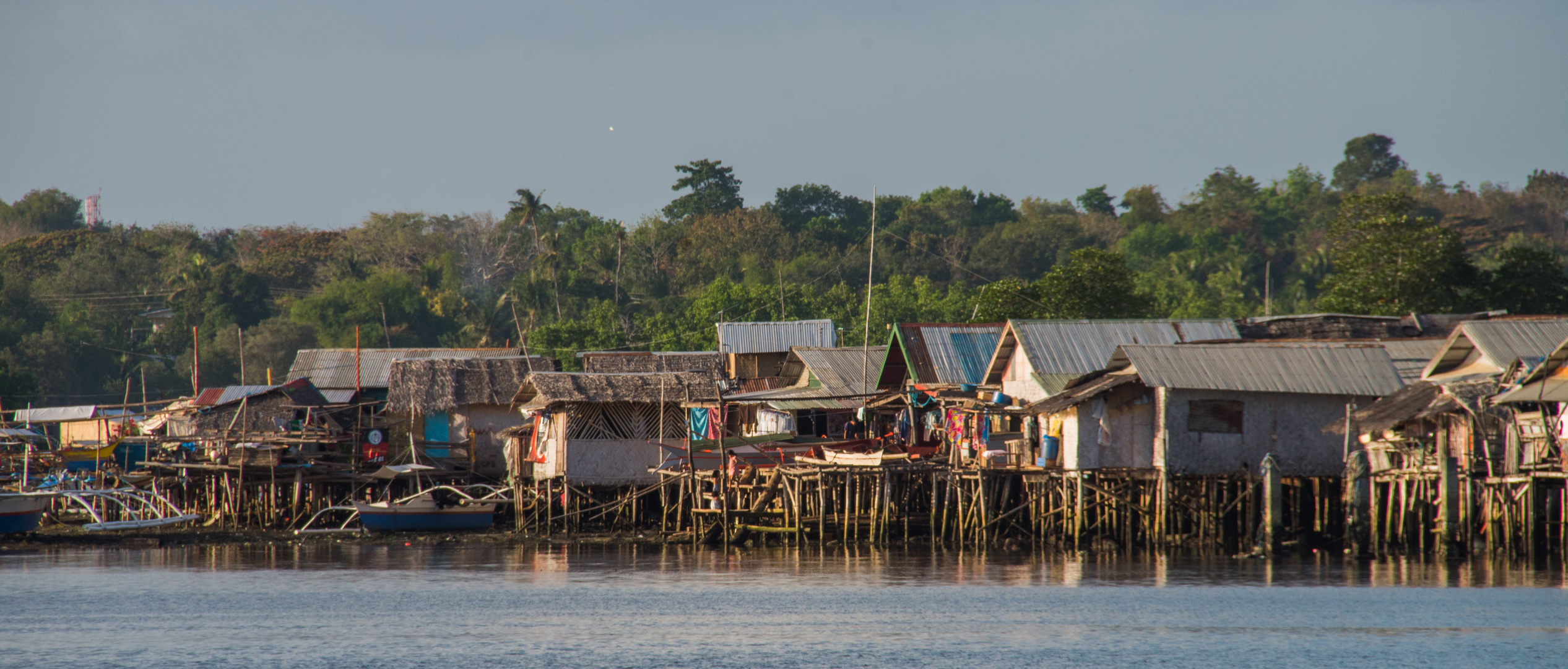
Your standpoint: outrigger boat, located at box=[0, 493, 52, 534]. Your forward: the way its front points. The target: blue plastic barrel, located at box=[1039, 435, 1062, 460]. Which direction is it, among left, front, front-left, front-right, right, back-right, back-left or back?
front-right

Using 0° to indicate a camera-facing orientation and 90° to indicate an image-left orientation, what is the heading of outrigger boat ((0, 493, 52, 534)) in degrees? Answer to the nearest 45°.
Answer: approximately 270°

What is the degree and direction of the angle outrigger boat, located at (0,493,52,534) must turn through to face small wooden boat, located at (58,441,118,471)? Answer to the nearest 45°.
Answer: approximately 90° to its left

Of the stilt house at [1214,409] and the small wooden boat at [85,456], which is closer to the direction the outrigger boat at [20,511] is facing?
the stilt house

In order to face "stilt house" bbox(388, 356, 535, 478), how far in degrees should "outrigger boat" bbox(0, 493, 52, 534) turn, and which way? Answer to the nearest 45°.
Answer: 0° — it already faces it

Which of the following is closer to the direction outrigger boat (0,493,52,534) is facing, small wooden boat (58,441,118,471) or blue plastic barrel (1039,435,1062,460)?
the blue plastic barrel

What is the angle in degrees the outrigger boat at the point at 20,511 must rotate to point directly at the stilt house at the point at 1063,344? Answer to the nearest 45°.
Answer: approximately 45° to its right

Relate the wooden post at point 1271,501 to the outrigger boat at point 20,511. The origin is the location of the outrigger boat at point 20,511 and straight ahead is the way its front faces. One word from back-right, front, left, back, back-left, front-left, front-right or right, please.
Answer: front-right
